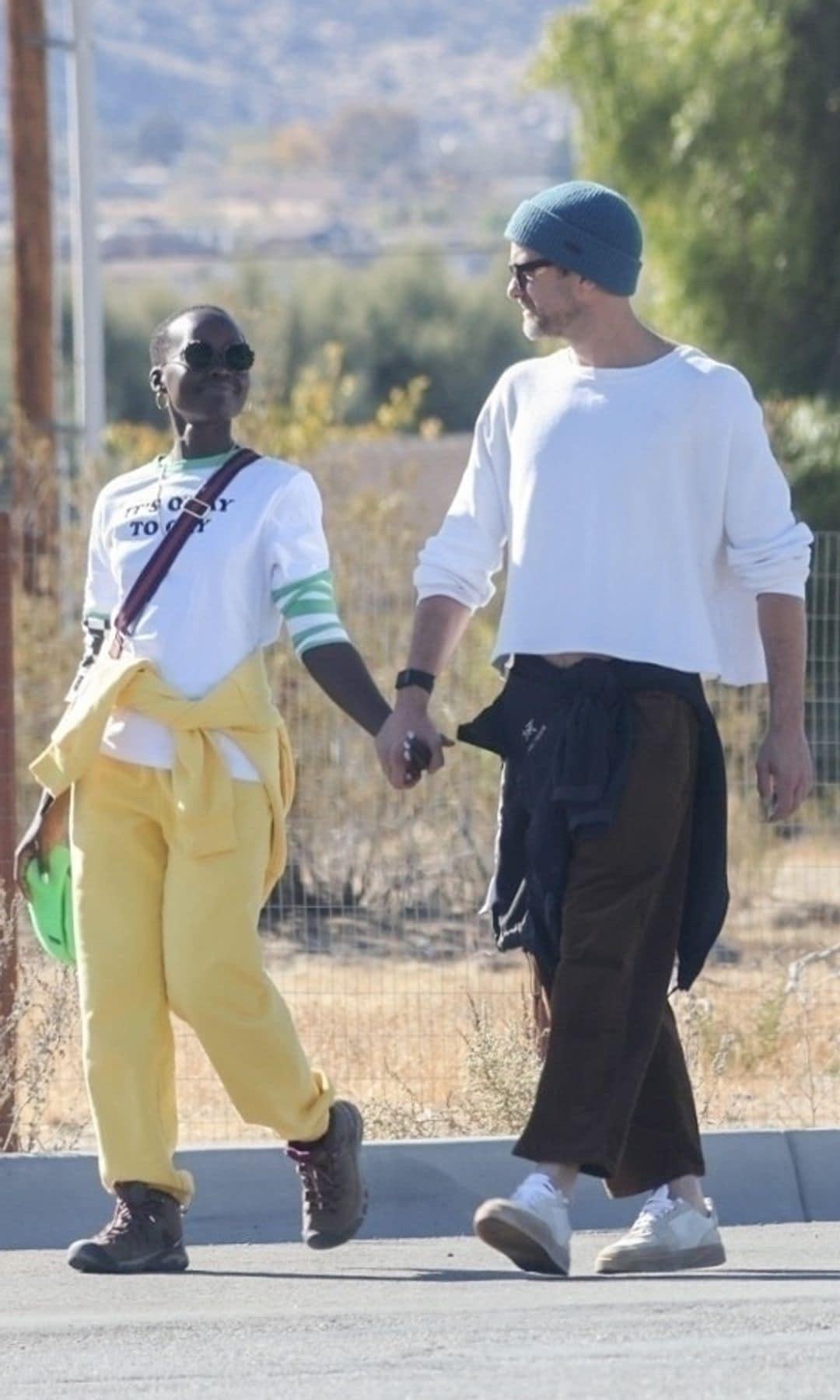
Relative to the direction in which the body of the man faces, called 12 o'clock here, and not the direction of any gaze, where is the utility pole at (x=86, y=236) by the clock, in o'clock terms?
The utility pole is roughly at 4 o'clock from the man.

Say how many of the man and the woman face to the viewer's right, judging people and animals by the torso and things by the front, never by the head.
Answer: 0

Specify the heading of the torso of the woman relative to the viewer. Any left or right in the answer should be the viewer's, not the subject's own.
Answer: facing the viewer and to the left of the viewer

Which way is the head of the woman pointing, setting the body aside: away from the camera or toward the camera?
toward the camera

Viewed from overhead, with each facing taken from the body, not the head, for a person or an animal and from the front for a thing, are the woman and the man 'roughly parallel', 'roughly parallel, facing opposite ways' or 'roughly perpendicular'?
roughly parallel

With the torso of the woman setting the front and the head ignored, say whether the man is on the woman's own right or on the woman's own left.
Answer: on the woman's own left

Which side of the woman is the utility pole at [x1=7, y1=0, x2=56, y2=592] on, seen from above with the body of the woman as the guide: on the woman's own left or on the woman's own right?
on the woman's own right

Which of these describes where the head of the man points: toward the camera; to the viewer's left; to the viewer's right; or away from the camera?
to the viewer's left

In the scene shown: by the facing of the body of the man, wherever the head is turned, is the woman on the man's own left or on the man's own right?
on the man's own right
